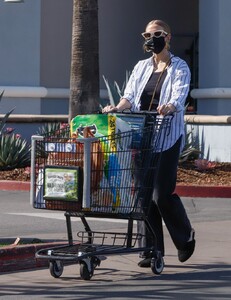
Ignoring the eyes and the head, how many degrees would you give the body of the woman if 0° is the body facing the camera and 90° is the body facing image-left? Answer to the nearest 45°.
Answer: approximately 45°

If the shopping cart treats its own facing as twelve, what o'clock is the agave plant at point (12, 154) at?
The agave plant is roughly at 4 o'clock from the shopping cart.

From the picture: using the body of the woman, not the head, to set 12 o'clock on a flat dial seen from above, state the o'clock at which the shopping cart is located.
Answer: The shopping cart is roughly at 12 o'clock from the woman.

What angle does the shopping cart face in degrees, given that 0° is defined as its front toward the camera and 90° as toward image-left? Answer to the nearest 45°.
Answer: approximately 45°

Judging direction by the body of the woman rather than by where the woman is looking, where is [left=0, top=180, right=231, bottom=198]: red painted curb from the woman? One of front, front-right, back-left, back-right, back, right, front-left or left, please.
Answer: back-right

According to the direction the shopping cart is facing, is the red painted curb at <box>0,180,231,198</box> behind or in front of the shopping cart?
behind

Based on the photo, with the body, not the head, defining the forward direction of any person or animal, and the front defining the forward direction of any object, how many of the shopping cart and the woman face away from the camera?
0

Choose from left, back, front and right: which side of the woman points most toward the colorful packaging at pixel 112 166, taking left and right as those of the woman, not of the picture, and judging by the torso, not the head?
front
